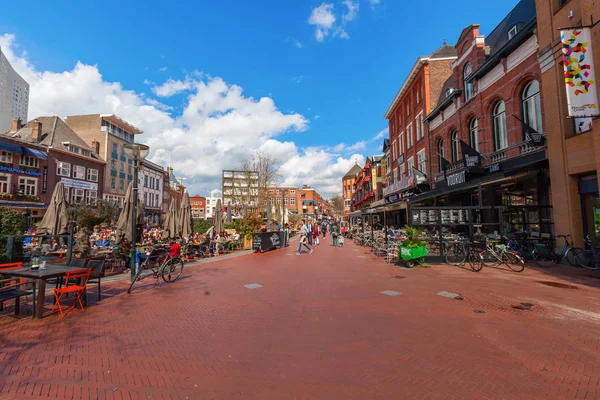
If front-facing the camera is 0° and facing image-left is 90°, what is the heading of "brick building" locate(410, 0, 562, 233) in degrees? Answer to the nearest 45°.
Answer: approximately 45°

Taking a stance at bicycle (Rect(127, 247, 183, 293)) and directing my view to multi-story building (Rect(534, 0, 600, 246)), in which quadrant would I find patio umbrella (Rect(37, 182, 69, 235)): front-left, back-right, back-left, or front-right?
back-left

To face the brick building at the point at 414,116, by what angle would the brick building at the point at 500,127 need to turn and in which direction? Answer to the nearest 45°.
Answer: approximately 90° to its right

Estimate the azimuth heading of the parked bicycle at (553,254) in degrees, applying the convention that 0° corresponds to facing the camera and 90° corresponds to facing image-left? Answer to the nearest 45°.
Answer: approximately 270°

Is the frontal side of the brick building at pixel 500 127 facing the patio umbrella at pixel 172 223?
yes

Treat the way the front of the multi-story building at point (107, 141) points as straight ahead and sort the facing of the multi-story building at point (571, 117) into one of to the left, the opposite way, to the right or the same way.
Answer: the opposite way

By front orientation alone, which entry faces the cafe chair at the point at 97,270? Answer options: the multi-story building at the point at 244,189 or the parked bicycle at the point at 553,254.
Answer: the multi-story building
